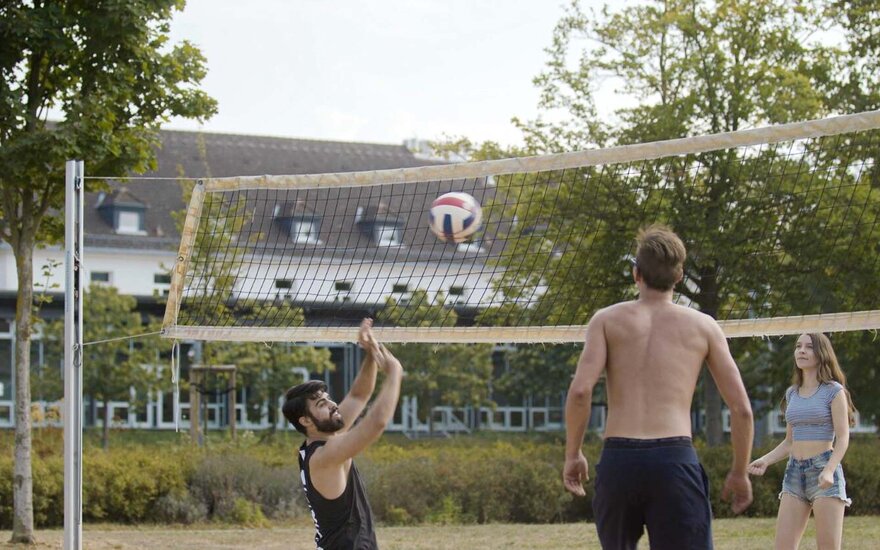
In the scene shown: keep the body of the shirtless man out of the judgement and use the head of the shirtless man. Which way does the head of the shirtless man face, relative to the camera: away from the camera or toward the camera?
away from the camera

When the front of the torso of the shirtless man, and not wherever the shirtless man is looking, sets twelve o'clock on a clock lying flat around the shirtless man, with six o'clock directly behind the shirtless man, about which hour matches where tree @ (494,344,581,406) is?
The tree is roughly at 12 o'clock from the shirtless man.

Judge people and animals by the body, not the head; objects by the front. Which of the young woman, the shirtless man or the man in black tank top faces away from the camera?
the shirtless man

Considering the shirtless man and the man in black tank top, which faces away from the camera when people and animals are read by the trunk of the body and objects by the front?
the shirtless man

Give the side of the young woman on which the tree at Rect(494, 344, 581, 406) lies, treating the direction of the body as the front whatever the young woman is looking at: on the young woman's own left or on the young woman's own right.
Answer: on the young woman's own right

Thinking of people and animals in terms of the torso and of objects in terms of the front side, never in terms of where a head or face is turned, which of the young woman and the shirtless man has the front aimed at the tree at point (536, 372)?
the shirtless man

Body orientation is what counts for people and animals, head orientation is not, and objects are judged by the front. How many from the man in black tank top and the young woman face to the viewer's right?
1

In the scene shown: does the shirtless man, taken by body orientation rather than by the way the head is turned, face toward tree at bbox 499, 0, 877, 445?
yes

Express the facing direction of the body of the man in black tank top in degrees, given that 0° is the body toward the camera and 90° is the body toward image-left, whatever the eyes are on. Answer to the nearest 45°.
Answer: approximately 270°

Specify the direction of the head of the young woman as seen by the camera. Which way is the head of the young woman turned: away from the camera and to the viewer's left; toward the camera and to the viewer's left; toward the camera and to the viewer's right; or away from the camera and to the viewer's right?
toward the camera and to the viewer's left

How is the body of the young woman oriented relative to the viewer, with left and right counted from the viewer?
facing the viewer and to the left of the viewer

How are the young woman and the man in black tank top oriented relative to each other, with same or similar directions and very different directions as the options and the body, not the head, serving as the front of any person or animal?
very different directions

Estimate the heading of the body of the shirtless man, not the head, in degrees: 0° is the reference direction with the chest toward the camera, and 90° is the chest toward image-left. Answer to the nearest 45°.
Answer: approximately 180°

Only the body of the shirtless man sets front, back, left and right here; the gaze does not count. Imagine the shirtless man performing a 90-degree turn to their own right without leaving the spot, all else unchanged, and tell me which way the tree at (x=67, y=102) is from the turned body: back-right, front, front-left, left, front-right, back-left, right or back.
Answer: back-left

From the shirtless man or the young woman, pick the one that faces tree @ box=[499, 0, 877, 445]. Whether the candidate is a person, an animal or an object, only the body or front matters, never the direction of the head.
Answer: the shirtless man

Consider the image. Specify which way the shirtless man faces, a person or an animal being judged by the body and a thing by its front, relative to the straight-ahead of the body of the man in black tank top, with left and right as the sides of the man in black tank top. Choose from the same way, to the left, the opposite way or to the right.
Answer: to the left
